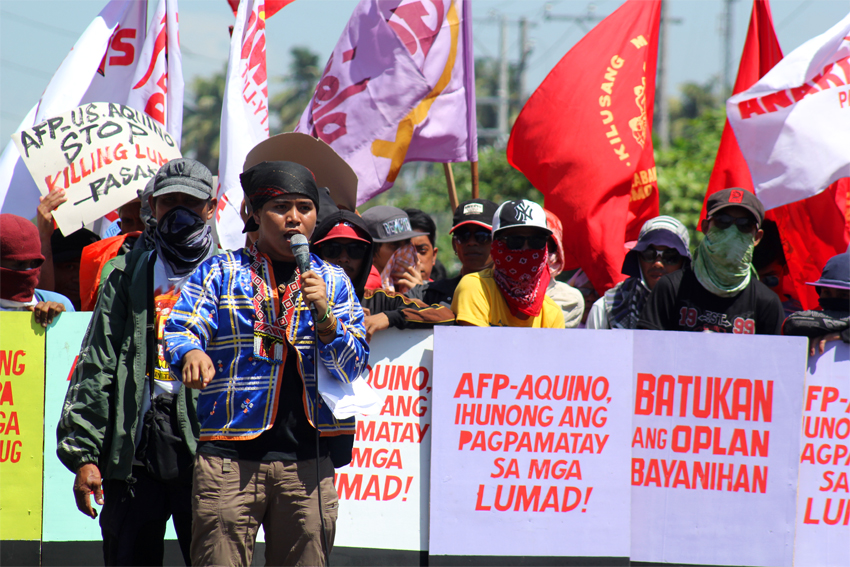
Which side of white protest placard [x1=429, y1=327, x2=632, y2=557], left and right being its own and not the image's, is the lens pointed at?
front

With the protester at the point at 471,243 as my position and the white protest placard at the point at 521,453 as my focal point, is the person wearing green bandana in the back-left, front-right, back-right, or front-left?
front-left

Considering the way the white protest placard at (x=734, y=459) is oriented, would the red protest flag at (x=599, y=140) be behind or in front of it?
behind

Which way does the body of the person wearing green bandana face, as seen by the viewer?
toward the camera

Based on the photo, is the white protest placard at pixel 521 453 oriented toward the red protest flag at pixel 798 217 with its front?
no

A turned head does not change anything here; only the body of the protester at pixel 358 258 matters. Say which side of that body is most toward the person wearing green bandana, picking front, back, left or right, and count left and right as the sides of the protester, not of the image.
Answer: left

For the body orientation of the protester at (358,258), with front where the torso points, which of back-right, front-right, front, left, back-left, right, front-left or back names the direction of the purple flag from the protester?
back

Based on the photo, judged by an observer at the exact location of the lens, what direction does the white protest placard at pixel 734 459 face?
facing the viewer

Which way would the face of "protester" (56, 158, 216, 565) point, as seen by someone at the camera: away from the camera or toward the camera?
toward the camera

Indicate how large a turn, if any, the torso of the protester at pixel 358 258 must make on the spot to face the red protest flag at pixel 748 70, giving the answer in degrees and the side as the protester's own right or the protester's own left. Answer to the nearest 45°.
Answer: approximately 135° to the protester's own left

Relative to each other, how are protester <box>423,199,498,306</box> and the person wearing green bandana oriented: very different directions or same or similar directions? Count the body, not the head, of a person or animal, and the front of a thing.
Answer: same or similar directions

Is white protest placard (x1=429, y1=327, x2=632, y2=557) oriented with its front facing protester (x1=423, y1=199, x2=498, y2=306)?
no
